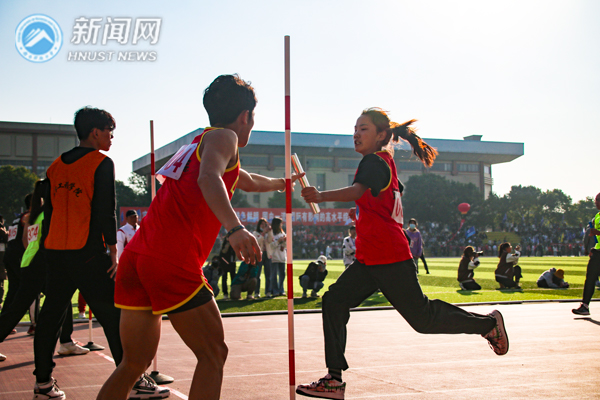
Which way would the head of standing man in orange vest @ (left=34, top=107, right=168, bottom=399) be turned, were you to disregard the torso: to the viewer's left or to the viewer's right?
to the viewer's right

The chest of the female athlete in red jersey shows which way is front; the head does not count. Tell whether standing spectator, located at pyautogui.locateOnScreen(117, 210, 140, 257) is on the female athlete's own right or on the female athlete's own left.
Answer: on the female athlete's own right

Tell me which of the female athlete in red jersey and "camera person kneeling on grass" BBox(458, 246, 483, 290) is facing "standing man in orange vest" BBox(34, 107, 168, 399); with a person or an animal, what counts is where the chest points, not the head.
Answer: the female athlete in red jersey

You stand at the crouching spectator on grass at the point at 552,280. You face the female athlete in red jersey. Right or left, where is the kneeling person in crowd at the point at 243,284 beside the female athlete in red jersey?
right

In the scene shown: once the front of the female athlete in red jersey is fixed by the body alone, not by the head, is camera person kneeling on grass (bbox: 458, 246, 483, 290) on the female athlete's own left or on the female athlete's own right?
on the female athlete's own right

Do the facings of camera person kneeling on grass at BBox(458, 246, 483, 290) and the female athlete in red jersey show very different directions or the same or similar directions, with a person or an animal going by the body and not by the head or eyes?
very different directions

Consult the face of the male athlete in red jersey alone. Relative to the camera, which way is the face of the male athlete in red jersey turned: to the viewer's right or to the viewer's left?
to the viewer's right

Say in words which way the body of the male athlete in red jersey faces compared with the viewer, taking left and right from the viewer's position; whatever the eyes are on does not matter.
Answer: facing away from the viewer and to the right of the viewer

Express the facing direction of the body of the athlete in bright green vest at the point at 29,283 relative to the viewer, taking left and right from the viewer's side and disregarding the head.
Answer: facing to the right of the viewer

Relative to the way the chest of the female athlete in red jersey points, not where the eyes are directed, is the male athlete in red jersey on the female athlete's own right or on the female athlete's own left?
on the female athlete's own left

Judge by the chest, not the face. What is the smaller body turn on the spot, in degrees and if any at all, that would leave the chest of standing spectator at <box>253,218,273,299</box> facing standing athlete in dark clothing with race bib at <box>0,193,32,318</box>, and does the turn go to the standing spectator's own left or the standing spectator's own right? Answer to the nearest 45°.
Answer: approximately 45° to the standing spectator's own right

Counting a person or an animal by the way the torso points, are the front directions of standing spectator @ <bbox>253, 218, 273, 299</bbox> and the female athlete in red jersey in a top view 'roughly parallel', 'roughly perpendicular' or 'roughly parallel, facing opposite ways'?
roughly perpendicular
